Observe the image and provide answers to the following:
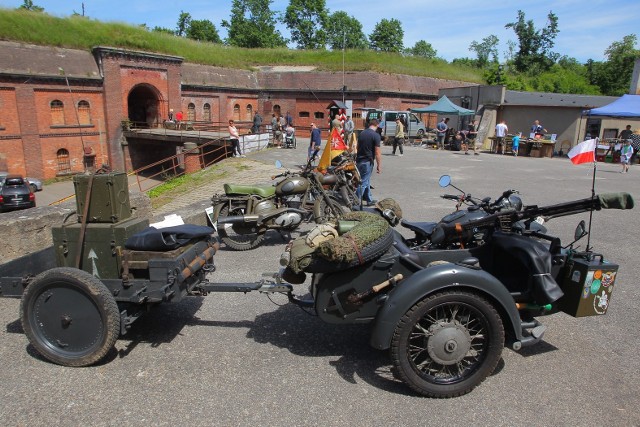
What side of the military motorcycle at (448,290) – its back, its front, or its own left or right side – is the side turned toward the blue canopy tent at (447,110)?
left

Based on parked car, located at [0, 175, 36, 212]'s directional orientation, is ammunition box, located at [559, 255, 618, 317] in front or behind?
behind

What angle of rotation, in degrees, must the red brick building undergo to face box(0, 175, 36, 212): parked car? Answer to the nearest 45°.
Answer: approximately 45° to its right

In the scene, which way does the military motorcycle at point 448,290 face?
to the viewer's right

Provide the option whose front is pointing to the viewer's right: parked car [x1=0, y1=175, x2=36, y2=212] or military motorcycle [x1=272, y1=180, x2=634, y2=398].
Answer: the military motorcycle
